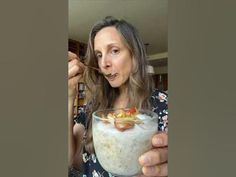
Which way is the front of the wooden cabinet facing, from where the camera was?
facing the viewer and to the right of the viewer
